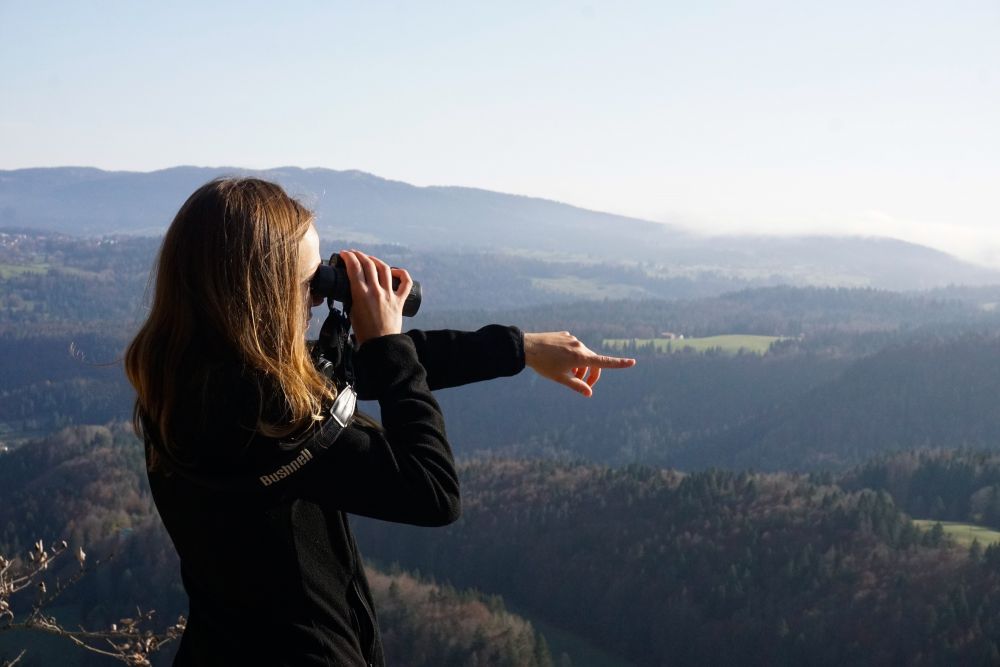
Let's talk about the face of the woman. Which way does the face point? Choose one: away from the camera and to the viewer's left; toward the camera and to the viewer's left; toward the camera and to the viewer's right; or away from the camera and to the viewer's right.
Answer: away from the camera and to the viewer's right

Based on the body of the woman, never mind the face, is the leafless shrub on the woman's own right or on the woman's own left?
on the woman's own left

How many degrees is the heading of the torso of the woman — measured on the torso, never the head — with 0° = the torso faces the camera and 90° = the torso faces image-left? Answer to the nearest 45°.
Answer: approximately 225°
